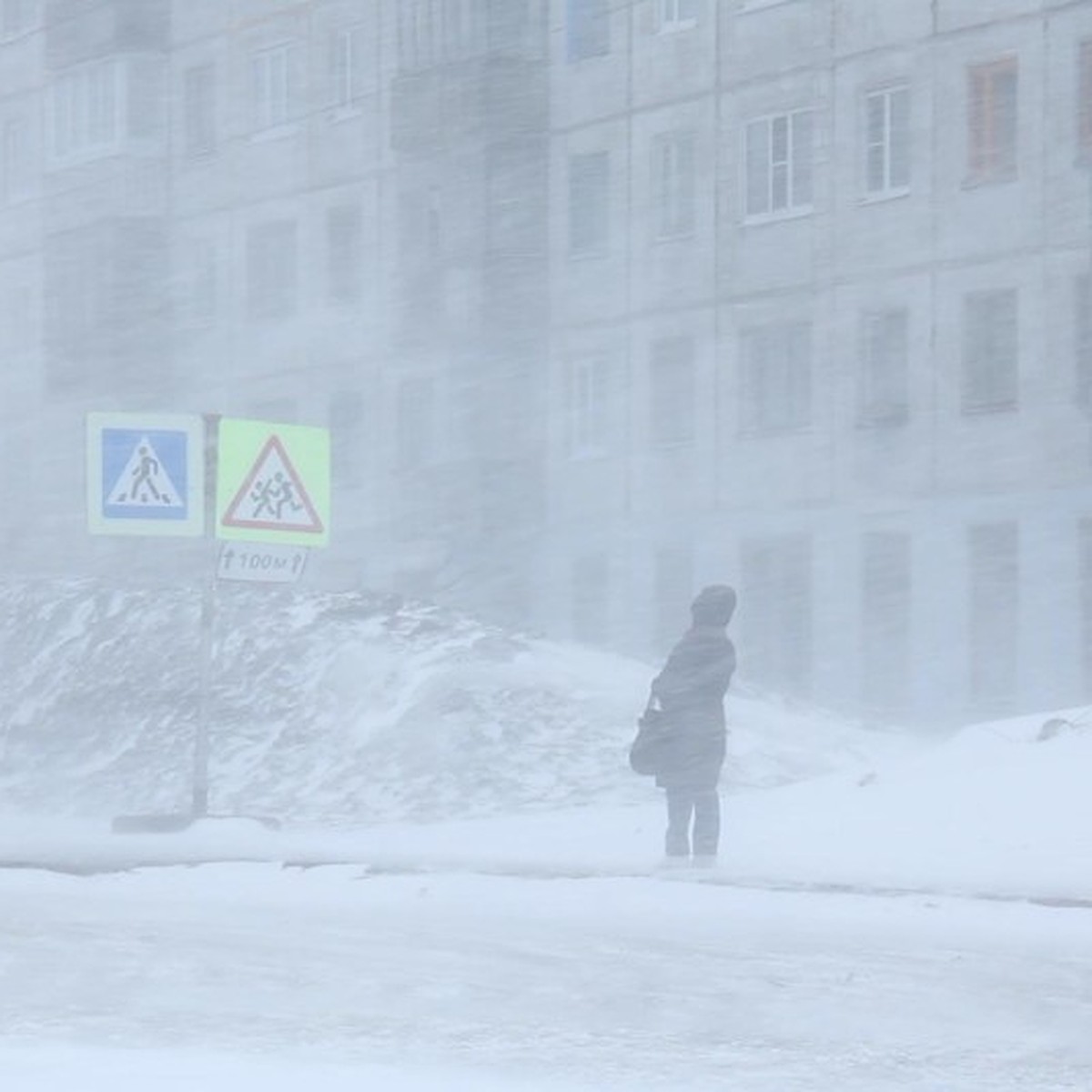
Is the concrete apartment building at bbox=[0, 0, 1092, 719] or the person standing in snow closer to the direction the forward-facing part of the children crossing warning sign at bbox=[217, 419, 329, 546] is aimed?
the person standing in snow

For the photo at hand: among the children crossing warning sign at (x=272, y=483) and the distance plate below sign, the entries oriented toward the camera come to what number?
2

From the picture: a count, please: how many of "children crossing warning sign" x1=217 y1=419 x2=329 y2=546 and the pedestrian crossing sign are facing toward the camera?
2

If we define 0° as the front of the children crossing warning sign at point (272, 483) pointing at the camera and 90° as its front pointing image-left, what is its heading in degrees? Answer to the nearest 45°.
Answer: approximately 0°

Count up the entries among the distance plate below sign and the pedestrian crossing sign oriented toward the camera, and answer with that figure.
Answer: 2

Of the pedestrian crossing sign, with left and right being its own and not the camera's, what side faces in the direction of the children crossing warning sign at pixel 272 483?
left

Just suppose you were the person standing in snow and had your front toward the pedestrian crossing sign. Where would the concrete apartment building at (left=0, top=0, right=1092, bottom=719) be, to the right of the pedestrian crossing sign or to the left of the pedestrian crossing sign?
right

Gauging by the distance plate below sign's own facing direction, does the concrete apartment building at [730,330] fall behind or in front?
behind

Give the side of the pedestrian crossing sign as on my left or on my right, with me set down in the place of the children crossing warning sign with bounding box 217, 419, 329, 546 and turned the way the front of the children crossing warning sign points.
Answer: on my right
